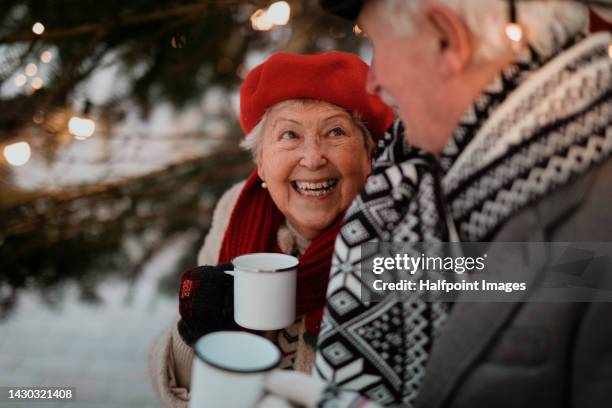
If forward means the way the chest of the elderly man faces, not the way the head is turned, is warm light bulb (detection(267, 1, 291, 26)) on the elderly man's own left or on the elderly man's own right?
on the elderly man's own right

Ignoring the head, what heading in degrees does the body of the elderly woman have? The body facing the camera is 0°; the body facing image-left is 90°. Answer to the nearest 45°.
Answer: approximately 0°

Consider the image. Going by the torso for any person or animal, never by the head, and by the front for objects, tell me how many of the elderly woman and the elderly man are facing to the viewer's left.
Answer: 1

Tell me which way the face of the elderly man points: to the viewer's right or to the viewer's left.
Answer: to the viewer's left

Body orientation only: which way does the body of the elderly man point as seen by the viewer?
to the viewer's left

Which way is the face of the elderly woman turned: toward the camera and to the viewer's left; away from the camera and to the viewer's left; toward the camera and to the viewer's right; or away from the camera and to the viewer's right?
toward the camera and to the viewer's right

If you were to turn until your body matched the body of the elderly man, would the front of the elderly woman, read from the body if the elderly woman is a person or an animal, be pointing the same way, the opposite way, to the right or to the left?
to the left

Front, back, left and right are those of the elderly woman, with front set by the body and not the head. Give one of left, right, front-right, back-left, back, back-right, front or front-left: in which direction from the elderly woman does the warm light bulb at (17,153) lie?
back-right
